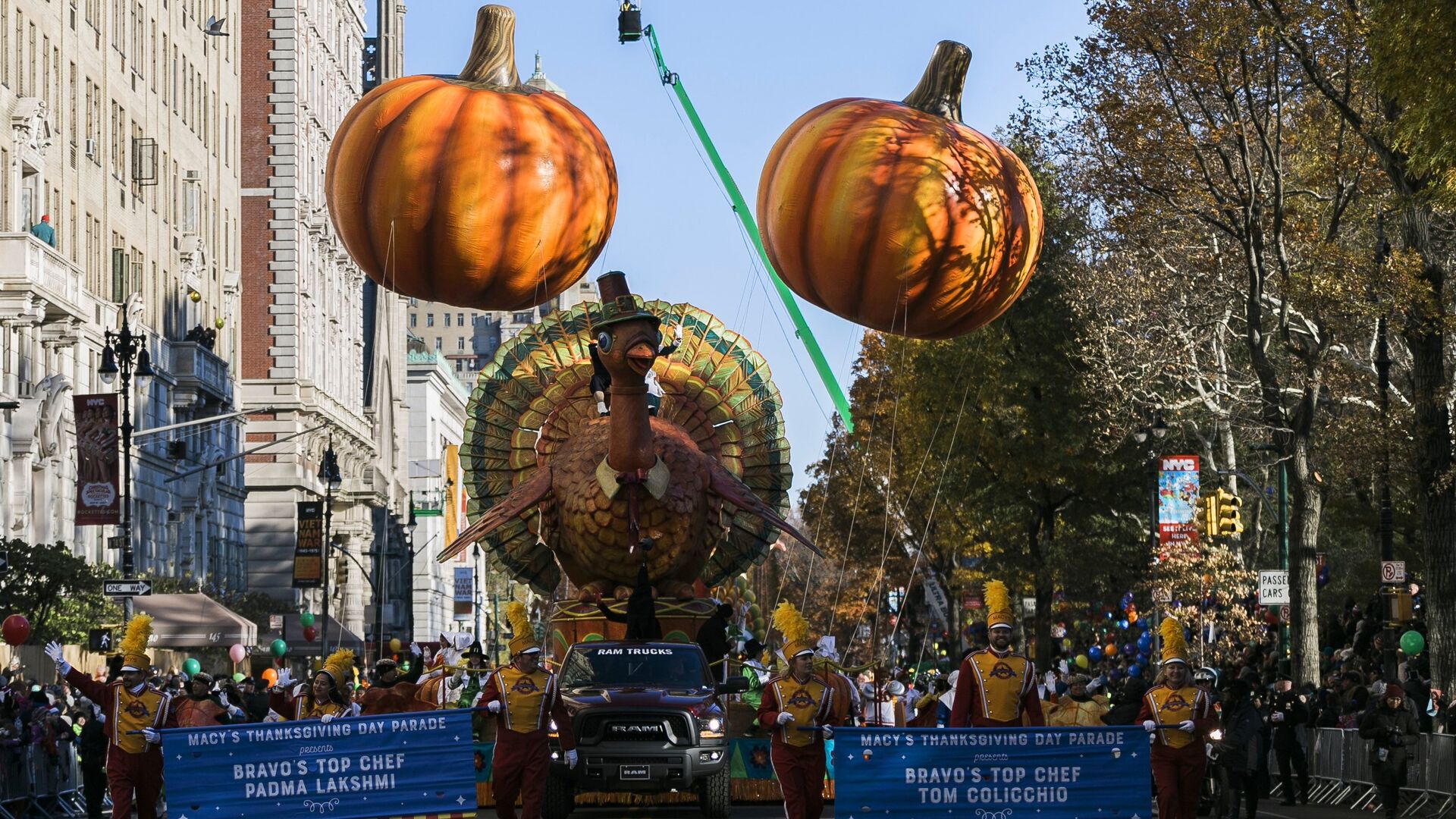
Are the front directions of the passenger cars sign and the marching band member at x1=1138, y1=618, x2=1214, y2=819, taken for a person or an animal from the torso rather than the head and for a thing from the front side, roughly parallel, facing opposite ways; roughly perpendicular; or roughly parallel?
roughly parallel

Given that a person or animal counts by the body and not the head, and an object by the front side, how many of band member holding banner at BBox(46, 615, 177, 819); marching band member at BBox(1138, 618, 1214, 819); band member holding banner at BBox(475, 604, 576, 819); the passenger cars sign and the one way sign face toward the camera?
5

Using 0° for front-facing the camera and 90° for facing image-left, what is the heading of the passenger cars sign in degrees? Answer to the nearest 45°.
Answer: approximately 0°

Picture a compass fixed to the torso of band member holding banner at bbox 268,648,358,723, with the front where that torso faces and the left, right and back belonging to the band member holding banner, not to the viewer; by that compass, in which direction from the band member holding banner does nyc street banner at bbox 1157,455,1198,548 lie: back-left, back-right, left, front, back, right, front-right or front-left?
back-left

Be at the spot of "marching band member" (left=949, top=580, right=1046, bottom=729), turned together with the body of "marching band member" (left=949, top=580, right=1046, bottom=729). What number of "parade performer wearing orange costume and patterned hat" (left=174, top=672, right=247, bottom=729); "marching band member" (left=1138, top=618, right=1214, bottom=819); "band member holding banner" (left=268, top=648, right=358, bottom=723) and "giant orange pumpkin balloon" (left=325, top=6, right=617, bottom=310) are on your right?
3

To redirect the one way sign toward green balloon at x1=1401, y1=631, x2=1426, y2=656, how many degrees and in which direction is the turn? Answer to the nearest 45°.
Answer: approximately 90° to its left

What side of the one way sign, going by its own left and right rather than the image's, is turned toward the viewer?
front

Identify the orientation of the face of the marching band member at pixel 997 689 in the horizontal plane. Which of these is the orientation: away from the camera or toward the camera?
toward the camera

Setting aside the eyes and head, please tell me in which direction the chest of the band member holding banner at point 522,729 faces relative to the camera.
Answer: toward the camera

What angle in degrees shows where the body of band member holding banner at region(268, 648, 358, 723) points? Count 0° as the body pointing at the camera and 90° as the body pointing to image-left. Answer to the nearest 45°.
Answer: approximately 0°

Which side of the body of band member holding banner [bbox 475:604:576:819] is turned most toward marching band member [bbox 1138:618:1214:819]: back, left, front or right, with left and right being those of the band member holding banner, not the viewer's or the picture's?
left
